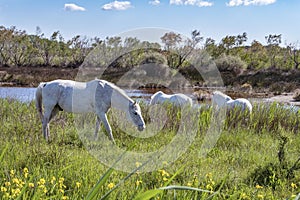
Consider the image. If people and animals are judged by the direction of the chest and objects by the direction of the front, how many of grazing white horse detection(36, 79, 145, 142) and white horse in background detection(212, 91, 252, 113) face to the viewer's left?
1

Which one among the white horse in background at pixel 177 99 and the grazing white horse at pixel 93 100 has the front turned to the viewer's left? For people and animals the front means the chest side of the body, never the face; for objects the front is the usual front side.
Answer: the white horse in background

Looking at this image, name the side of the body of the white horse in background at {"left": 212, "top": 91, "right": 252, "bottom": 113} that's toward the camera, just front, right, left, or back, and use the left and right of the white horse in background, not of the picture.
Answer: left

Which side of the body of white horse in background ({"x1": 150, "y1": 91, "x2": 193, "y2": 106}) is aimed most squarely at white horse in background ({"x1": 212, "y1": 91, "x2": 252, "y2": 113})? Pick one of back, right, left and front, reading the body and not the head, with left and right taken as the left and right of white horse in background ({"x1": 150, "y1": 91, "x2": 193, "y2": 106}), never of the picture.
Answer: back

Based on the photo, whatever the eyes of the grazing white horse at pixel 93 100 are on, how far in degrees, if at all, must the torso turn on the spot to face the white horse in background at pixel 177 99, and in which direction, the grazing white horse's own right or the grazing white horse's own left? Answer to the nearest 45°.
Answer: approximately 45° to the grazing white horse's own left

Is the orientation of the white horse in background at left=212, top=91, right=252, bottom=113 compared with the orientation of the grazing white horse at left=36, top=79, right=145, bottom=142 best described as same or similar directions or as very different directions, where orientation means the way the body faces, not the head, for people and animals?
very different directions

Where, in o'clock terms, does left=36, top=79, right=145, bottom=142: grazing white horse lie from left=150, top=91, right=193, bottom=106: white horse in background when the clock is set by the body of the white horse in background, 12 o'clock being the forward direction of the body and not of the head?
The grazing white horse is roughly at 10 o'clock from the white horse in background.

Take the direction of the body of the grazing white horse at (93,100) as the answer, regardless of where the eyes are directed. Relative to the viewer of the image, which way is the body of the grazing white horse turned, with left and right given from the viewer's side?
facing to the right of the viewer
